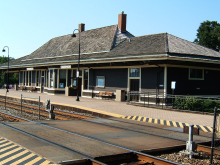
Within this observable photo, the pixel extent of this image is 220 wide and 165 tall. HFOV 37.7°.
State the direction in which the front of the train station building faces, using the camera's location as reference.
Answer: facing the viewer and to the left of the viewer

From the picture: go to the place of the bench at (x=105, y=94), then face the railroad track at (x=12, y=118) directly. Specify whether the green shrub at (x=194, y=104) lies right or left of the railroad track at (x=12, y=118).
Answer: left

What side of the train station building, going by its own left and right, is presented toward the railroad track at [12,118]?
front

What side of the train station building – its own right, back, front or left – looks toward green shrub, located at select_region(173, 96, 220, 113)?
left
